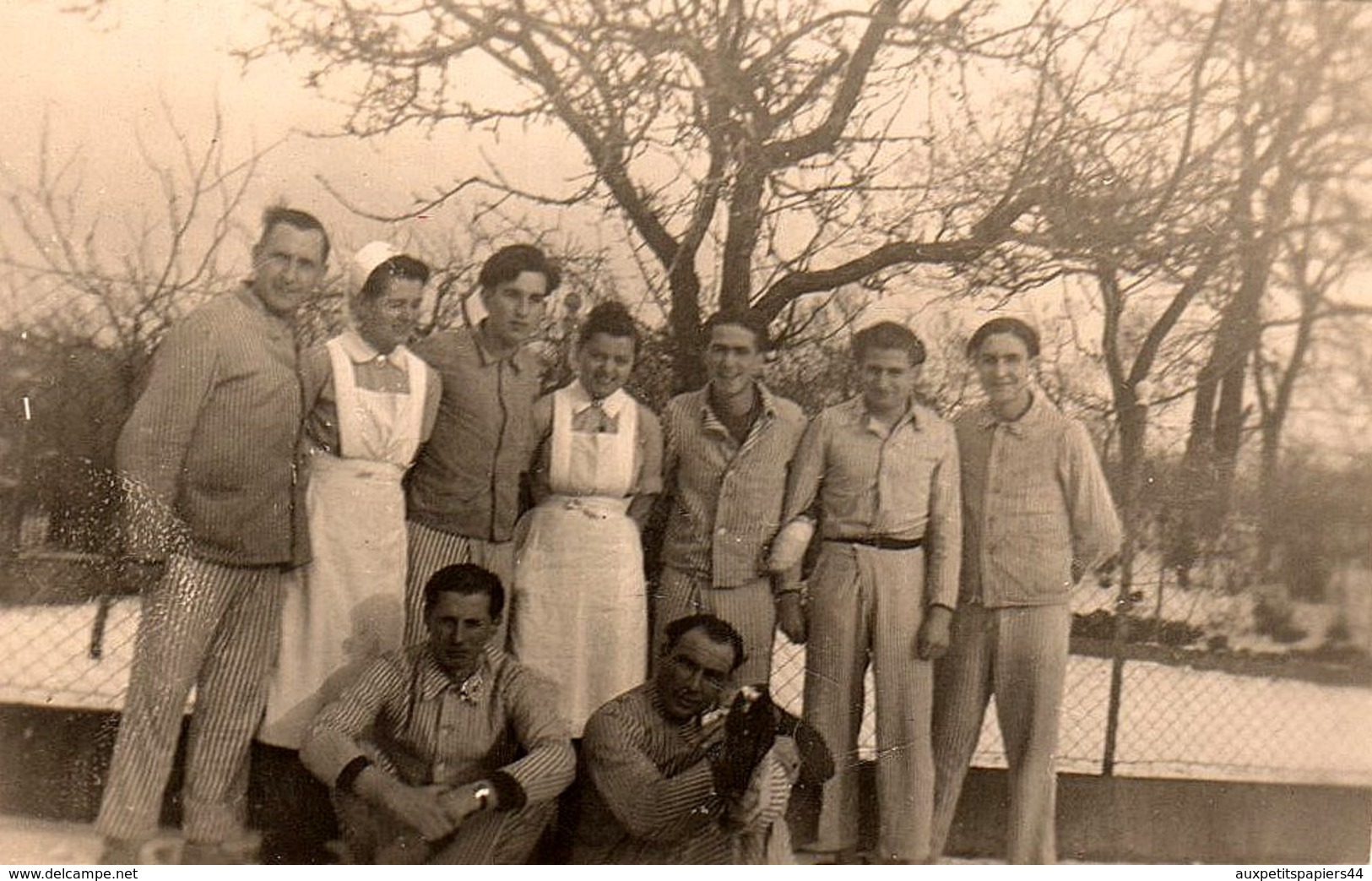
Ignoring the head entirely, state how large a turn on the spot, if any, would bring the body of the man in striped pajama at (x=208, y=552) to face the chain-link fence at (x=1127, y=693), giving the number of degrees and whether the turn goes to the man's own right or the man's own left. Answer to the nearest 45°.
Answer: approximately 45° to the man's own left

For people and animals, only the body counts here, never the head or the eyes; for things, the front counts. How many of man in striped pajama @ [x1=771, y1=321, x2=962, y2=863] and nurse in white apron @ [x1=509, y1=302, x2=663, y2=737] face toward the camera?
2

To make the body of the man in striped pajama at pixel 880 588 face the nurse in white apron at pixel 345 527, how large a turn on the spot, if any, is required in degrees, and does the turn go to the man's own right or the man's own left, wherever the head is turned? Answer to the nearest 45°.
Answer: approximately 90° to the man's own right

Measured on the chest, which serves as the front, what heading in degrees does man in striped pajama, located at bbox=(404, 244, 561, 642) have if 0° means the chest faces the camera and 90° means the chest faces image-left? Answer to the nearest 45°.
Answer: approximately 315°

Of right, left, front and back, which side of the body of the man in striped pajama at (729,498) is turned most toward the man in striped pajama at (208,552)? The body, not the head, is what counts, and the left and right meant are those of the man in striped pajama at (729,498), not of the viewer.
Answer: right

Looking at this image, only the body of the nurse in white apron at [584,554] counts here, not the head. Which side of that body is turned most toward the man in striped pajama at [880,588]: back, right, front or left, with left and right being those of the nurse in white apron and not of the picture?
left

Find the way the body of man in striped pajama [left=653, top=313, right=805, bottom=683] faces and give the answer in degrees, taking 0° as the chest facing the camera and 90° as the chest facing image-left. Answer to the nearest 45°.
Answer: approximately 0°
